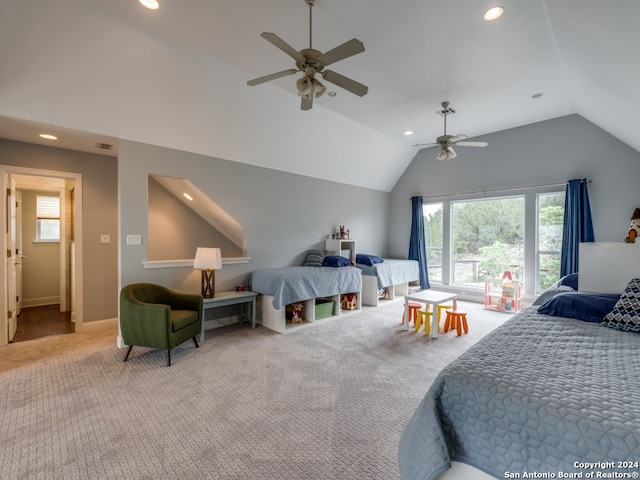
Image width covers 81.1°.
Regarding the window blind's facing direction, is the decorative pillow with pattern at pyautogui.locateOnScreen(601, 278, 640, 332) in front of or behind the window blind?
in front

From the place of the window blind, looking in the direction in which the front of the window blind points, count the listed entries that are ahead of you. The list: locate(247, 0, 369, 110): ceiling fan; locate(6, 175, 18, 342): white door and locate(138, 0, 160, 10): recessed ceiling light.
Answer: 3

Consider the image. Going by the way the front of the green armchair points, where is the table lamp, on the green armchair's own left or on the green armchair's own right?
on the green armchair's own left

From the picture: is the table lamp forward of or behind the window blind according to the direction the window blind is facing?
forward

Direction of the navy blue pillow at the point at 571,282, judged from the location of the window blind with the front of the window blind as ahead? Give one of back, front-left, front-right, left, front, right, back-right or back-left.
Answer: front-left

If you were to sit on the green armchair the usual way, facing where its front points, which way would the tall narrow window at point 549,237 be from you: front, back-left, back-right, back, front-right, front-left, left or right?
front-left

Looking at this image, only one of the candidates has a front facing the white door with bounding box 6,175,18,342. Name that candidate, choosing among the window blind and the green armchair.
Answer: the window blind

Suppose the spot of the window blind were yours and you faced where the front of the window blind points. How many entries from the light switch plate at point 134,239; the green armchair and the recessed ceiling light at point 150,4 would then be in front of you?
3

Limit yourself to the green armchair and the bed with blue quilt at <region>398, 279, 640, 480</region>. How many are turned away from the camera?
0

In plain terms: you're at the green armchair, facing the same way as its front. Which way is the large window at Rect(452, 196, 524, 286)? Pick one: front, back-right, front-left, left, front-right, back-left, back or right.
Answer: front-left

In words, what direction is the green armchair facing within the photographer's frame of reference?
facing the viewer and to the right of the viewer

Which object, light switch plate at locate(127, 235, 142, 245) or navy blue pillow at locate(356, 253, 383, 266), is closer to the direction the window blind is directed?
the light switch plate

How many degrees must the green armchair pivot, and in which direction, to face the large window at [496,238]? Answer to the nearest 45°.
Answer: approximately 45° to its left

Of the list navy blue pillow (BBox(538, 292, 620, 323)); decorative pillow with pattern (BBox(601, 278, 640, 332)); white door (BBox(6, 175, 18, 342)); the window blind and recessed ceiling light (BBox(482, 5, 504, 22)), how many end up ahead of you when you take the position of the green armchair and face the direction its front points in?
3

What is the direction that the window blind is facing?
toward the camera

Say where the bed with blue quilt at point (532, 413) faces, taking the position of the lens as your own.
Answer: facing the viewer and to the left of the viewer
